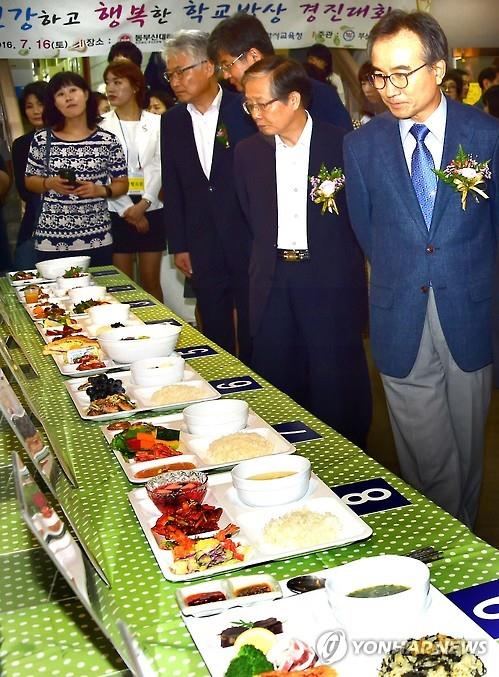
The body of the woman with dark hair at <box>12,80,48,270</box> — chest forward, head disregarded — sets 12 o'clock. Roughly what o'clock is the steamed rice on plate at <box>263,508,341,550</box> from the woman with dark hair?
The steamed rice on plate is roughly at 12 o'clock from the woman with dark hair.

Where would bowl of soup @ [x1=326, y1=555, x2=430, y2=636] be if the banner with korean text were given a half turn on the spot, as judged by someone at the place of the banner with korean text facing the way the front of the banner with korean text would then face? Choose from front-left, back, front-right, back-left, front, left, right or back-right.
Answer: back

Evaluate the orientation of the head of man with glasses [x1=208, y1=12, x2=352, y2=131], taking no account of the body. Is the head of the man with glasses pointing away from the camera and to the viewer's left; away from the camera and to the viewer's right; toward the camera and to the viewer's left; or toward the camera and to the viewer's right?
toward the camera and to the viewer's left

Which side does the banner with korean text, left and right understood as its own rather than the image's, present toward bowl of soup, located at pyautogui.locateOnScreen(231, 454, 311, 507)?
front

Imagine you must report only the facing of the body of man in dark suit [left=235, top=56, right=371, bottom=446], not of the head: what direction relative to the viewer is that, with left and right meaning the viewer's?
facing the viewer and to the left of the viewer

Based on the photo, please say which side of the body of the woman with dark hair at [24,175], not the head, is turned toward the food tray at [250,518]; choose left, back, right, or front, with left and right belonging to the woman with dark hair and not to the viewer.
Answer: front

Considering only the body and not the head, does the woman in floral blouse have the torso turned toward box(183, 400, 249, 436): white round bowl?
yes

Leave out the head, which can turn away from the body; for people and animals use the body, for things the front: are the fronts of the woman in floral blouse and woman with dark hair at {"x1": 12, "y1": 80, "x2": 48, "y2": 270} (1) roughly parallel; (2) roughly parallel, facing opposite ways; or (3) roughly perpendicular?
roughly parallel

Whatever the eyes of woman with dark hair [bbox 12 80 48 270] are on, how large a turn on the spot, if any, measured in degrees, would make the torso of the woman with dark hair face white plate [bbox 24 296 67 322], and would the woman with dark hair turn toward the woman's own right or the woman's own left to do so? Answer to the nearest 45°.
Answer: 0° — they already face it

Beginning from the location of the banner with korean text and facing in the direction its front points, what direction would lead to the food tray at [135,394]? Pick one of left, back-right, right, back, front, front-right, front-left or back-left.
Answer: front

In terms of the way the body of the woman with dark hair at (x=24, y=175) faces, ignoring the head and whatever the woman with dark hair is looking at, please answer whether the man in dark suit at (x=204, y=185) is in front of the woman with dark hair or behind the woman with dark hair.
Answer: in front

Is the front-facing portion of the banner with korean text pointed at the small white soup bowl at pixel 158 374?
yes

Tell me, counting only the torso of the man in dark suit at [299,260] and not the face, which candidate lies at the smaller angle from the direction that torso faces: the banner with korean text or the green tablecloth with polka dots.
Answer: the green tablecloth with polka dots

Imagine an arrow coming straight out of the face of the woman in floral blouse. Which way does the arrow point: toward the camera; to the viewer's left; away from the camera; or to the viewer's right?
toward the camera

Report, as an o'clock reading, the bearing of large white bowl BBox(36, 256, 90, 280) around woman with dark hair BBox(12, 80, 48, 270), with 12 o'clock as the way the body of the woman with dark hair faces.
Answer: The large white bowl is roughly at 12 o'clock from the woman with dark hair.

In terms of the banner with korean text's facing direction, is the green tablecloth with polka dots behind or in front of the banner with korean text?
in front

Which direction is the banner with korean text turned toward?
toward the camera

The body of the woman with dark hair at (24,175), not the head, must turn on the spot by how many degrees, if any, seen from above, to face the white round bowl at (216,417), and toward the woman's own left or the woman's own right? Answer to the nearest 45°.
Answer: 0° — they already face it
